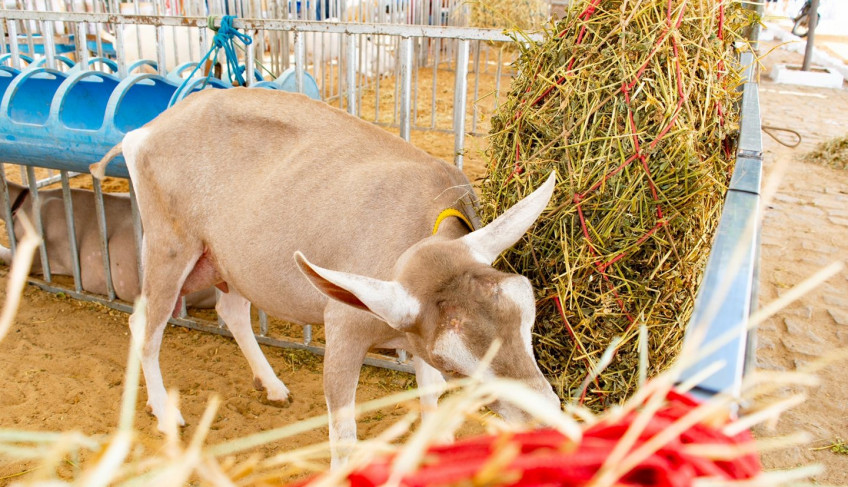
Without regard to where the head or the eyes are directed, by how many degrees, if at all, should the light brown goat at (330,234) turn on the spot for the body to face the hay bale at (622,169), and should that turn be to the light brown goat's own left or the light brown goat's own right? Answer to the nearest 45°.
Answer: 0° — it already faces it

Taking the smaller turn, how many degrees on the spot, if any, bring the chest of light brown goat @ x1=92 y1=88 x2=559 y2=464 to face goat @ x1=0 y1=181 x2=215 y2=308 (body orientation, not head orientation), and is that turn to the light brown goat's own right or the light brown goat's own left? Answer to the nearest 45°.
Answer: approximately 180°

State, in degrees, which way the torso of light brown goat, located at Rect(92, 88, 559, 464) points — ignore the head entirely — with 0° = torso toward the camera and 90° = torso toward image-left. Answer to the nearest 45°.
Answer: approximately 315°

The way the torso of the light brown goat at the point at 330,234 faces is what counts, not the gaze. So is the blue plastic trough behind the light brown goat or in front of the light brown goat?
behind

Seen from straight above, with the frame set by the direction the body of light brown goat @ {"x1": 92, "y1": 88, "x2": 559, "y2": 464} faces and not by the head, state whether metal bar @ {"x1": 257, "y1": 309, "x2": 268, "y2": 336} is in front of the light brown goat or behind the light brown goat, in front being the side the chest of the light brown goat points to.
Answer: behind

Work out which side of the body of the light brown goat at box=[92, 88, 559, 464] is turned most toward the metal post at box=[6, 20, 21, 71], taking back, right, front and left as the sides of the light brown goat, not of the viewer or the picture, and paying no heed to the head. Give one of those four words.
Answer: back

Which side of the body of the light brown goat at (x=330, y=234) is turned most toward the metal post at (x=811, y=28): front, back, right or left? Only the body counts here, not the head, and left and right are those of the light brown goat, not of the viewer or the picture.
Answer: left

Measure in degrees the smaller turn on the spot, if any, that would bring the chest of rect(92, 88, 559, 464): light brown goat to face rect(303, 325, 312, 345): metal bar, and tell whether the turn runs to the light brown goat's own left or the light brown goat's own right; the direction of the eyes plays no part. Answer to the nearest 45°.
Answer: approximately 135° to the light brown goat's own left
